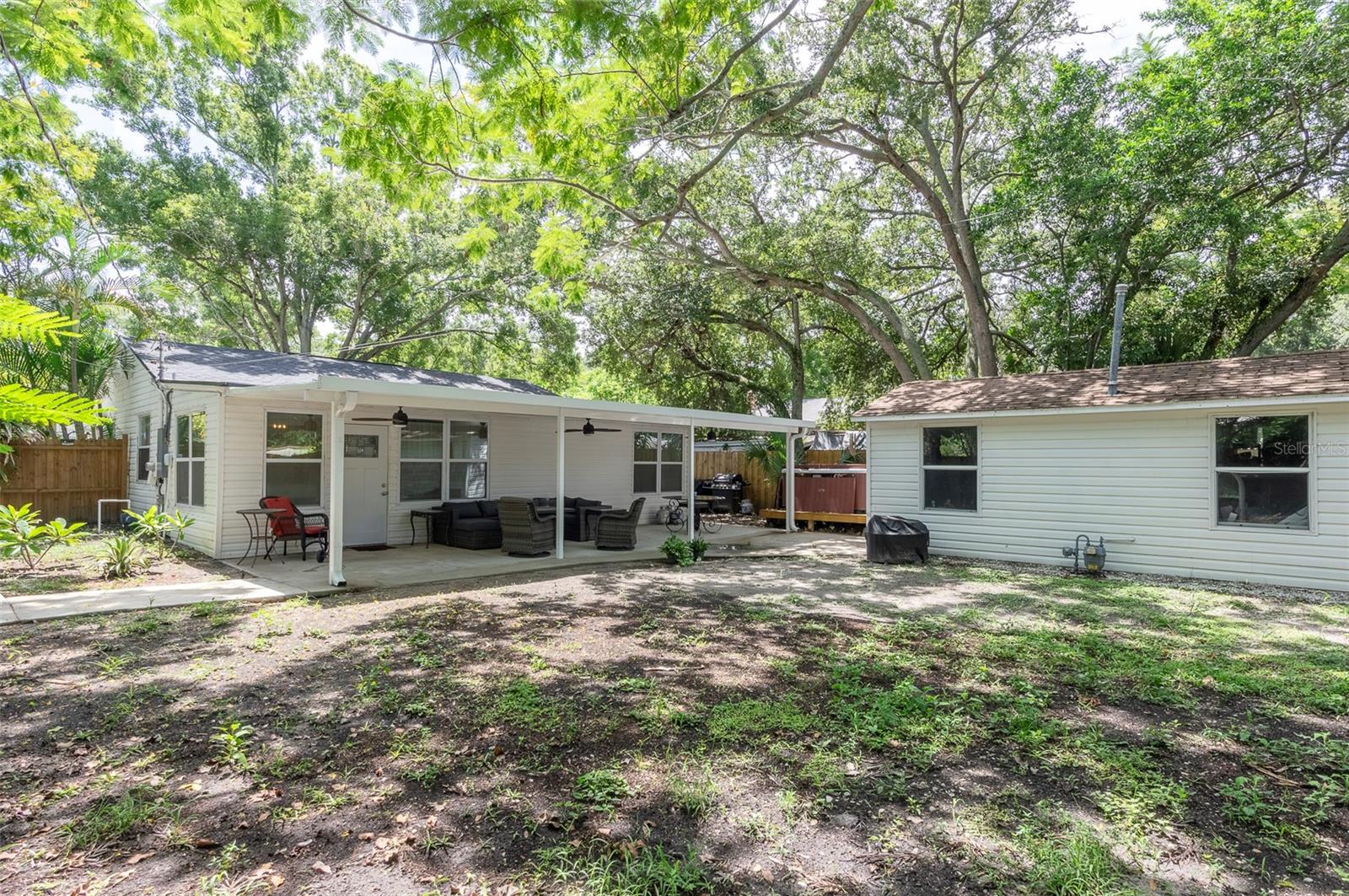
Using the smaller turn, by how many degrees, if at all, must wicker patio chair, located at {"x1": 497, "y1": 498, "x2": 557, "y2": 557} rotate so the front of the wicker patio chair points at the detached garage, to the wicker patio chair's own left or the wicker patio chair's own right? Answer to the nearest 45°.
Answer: approximately 45° to the wicker patio chair's own right

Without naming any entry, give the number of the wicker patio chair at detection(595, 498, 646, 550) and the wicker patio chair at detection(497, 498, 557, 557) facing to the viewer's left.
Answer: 1

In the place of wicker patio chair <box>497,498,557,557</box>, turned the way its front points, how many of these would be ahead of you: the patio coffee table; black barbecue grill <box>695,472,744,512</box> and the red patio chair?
2

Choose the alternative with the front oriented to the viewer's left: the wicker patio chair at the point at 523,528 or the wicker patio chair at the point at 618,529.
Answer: the wicker patio chair at the point at 618,529

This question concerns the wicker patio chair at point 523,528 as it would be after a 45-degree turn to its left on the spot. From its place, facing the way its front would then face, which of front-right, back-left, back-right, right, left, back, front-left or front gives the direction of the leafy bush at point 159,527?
left

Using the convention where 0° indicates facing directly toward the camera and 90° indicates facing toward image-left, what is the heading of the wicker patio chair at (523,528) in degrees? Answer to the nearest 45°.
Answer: approximately 225°

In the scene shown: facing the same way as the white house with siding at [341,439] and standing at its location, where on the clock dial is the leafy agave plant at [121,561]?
The leafy agave plant is roughly at 3 o'clock from the white house with siding.

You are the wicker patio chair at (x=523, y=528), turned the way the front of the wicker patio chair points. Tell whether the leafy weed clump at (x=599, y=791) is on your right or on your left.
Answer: on your right

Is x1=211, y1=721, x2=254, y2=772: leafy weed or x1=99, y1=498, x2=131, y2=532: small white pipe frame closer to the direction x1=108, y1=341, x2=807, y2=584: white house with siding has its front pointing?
the leafy weed

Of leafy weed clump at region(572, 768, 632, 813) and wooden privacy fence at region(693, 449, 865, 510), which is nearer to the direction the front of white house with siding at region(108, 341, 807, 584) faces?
the leafy weed clump

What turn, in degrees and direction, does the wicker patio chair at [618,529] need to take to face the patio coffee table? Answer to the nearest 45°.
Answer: approximately 45° to its right

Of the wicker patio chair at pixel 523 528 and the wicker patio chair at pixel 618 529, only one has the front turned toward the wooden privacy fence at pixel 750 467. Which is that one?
the wicker patio chair at pixel 523 528

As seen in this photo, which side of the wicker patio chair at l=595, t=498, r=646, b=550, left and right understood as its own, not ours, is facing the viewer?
left
